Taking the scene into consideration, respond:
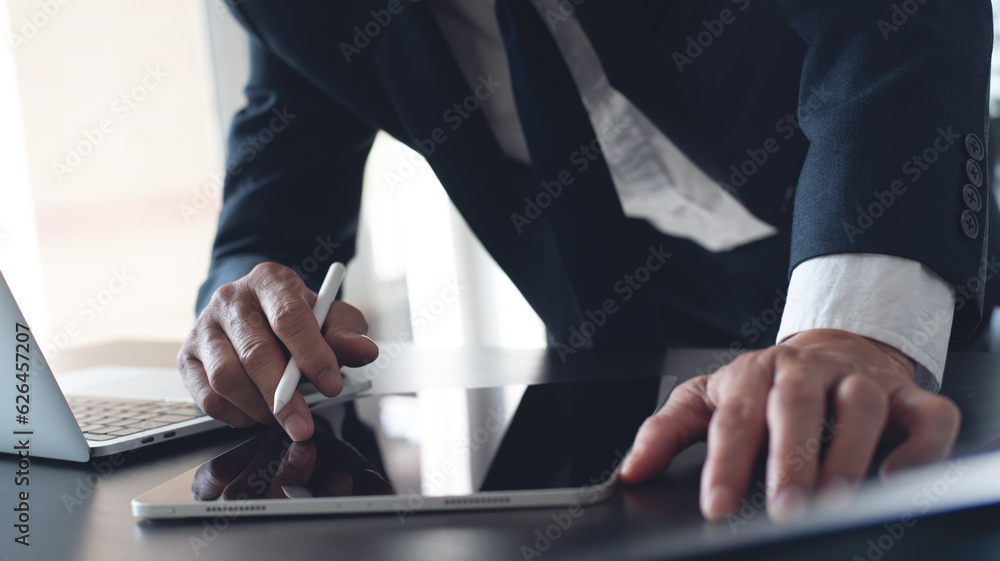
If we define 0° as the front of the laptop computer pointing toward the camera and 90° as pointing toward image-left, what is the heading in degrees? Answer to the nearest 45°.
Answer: approximately 225°

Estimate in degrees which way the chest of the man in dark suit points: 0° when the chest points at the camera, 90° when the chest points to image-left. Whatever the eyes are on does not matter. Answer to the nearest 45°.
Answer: approximately 45°
